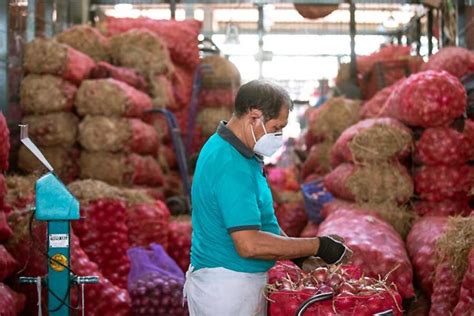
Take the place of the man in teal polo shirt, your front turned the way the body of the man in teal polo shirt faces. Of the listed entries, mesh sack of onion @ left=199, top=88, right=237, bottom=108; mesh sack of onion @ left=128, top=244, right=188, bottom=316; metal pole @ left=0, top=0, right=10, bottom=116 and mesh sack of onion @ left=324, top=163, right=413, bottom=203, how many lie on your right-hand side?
0

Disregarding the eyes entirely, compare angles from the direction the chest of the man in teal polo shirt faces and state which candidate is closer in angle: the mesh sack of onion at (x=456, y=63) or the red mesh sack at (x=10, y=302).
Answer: the mesh sack of onion

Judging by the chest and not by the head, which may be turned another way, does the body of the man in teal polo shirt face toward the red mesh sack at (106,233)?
no

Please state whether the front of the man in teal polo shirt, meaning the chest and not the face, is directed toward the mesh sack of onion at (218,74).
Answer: no

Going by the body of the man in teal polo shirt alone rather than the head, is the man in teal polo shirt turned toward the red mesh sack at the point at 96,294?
no

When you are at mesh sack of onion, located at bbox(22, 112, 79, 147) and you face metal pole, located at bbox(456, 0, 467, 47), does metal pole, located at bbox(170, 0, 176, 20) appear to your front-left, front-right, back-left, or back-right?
front-left

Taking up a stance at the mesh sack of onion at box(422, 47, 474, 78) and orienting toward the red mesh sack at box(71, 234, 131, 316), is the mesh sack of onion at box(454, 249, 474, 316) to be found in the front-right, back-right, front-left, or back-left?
front-left

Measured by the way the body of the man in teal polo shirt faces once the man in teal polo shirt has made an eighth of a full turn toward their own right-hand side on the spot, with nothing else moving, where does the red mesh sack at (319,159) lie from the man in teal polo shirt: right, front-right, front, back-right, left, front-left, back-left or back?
back-left

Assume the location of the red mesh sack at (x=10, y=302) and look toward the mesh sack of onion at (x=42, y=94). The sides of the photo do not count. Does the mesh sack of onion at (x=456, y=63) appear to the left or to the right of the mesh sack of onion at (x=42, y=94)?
right

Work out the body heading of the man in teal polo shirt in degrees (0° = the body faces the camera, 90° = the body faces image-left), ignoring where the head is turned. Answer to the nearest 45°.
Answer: approximately 270°

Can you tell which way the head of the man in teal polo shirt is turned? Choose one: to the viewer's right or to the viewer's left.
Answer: to the viewer's right

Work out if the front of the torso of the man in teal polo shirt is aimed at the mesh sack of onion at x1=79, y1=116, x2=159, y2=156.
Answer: no

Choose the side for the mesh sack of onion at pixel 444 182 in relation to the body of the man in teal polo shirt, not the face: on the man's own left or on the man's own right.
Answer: on the man's own left
